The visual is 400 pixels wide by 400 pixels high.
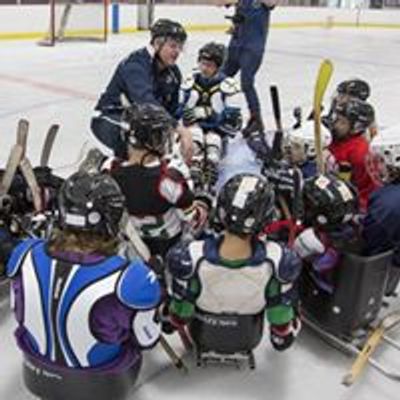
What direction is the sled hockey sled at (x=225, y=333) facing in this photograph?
away from the camera

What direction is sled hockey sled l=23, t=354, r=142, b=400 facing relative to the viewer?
away from the camera

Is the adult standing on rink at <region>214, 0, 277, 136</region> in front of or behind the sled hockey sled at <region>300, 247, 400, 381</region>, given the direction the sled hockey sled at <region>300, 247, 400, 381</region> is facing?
in front

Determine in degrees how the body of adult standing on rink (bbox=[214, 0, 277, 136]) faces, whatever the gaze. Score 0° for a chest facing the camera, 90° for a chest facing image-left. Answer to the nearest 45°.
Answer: approximately 45°

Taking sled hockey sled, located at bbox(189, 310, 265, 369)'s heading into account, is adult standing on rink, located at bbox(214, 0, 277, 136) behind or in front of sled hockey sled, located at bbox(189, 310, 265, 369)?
in front

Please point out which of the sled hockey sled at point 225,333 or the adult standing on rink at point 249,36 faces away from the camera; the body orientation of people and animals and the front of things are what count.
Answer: the sled hockey sled
